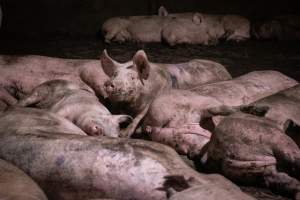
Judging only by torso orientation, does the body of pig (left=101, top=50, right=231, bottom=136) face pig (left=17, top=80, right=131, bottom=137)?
yes

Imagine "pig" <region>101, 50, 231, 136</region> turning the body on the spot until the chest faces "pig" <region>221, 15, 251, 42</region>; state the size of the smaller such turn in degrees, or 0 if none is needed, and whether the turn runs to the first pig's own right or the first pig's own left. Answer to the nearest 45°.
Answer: approximately 135° to the first pig's own right

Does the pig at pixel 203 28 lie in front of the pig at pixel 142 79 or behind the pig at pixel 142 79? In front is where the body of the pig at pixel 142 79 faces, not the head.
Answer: behind

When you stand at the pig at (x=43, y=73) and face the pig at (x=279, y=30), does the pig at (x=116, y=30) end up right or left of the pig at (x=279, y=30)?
left

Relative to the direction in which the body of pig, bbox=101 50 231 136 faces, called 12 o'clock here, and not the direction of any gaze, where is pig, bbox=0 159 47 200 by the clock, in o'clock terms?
pig, bbox=0 159 47 200 is roughly at 11 o'clock from pig, bbox=101 50 231 136.

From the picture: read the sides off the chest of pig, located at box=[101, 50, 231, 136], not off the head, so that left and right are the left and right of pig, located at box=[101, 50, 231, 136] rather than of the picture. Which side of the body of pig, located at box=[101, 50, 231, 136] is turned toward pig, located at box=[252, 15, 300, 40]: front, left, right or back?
back

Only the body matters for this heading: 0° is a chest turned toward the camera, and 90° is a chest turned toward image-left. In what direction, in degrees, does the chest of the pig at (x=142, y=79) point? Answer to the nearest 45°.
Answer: approximately 45°

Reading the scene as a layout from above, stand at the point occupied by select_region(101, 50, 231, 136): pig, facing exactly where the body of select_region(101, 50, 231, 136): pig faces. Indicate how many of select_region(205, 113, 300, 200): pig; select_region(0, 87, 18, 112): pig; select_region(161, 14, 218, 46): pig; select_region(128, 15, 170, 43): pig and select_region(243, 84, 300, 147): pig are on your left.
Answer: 2
